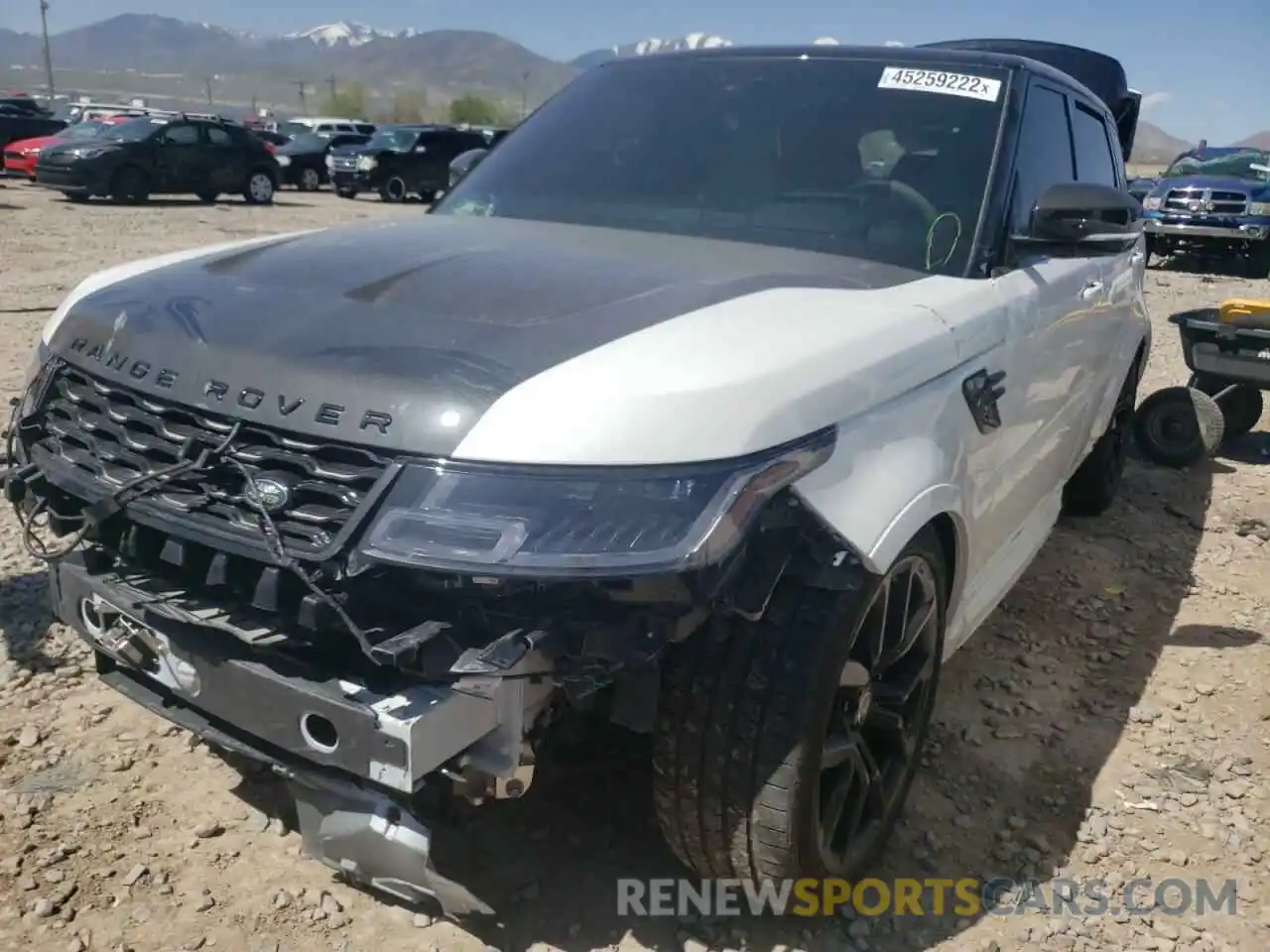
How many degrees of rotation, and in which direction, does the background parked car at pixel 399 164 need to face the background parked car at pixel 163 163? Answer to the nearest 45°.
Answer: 0° — it already faces it

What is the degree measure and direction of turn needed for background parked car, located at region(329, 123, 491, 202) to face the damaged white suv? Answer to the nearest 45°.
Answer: approximately 45° to its left

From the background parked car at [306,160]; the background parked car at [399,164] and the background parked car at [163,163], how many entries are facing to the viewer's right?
0

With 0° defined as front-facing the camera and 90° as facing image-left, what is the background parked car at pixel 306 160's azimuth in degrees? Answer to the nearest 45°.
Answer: approximately 45°

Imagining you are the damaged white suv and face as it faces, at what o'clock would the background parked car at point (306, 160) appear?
The background parked car is roughly at 4 o'clock from the damaged white suv.

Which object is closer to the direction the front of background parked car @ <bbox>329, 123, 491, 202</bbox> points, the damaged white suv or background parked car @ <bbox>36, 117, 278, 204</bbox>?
the background parked car

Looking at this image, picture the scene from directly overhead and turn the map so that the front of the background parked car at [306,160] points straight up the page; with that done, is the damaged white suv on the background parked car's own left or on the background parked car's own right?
on the background parked car's own left

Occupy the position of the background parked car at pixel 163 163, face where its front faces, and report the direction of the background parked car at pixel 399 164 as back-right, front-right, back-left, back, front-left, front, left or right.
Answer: back

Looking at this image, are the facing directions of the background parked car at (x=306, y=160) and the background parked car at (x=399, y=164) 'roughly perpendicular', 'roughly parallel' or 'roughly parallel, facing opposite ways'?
roughly parallel

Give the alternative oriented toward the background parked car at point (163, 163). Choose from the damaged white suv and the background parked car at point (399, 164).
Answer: the background parked car at point (399, 164)

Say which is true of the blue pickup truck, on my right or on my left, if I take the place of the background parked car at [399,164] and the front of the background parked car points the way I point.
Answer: on my left

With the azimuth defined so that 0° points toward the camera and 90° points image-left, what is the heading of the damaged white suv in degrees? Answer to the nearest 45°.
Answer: approximately 45°

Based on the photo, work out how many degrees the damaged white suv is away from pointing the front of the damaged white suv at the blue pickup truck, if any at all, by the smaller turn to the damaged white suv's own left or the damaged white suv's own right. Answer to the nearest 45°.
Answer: approximately 180°

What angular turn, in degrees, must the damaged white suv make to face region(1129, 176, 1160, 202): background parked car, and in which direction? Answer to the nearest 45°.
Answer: approximately 180°

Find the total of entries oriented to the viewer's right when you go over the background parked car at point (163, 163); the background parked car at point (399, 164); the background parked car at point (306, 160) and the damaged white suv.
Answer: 0
